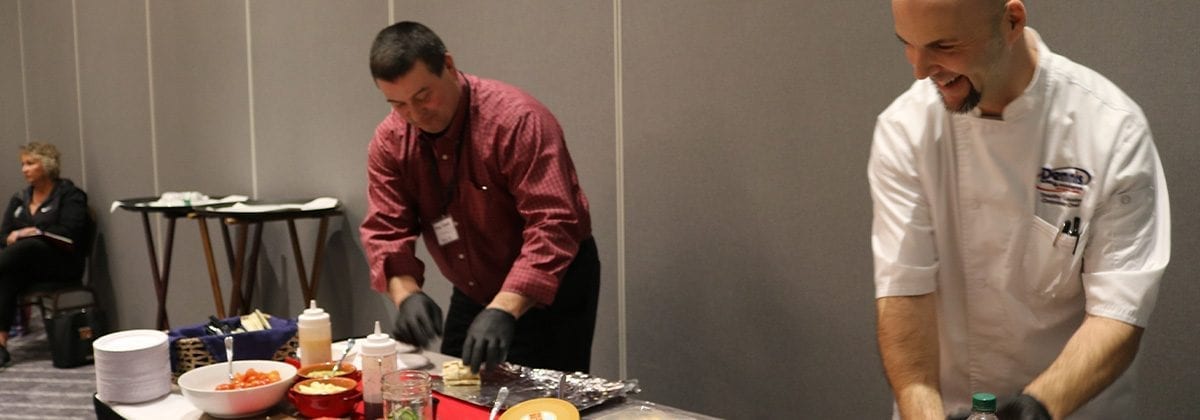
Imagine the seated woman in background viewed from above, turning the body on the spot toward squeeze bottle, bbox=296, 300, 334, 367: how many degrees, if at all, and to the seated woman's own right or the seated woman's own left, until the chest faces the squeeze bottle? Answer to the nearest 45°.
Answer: approximately 45° to the seated woman's own left

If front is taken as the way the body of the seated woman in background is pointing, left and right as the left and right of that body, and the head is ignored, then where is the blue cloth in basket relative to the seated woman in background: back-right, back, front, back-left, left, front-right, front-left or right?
front-left

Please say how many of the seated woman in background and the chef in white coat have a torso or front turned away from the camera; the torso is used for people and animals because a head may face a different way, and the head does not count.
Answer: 0

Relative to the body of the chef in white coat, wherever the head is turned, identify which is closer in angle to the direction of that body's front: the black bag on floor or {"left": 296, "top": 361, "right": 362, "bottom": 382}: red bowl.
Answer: the red bowl

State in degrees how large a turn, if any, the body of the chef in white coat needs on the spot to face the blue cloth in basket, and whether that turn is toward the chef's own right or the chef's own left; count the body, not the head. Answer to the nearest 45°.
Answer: approximately 45° to the chef's own right

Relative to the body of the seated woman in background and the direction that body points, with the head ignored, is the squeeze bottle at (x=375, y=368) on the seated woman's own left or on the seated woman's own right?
on the seated woman's own left

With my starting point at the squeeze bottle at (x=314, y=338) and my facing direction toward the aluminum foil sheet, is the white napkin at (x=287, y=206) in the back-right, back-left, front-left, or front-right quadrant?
back-left

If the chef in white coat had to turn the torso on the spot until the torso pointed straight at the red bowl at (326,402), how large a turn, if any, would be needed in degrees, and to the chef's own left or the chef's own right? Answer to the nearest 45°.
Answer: approximately 45° to the chef's own right

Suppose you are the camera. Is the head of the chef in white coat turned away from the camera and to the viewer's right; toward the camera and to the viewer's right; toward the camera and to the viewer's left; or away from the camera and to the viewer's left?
toward the camera and to the viewer's left

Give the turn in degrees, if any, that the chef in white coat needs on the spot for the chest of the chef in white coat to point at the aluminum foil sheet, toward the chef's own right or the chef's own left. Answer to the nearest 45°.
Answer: approximately 45° to the chef's own right

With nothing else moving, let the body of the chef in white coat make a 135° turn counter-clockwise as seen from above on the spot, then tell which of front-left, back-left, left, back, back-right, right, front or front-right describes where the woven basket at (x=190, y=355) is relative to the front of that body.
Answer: back

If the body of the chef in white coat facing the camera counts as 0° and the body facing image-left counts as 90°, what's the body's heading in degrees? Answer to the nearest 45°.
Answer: approximately 45°

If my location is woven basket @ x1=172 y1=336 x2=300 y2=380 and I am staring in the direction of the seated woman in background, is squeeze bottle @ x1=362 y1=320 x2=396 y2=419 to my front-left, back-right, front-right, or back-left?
back-right
